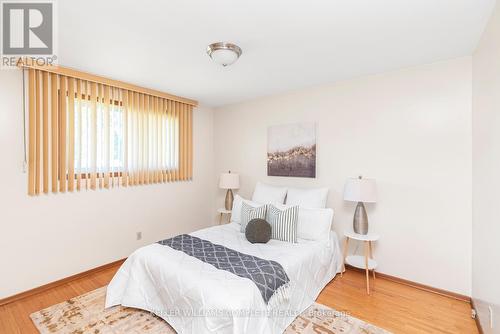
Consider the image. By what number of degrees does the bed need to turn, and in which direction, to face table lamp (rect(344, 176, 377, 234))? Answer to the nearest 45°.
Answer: approximately 135° to its left

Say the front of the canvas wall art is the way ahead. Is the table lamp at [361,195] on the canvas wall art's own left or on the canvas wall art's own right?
on the canvas wall art's own left

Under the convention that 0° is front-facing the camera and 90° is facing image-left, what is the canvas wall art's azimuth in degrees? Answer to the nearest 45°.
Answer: approximately 45°

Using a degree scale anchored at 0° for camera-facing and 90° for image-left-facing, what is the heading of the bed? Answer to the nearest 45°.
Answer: approximately 45°
